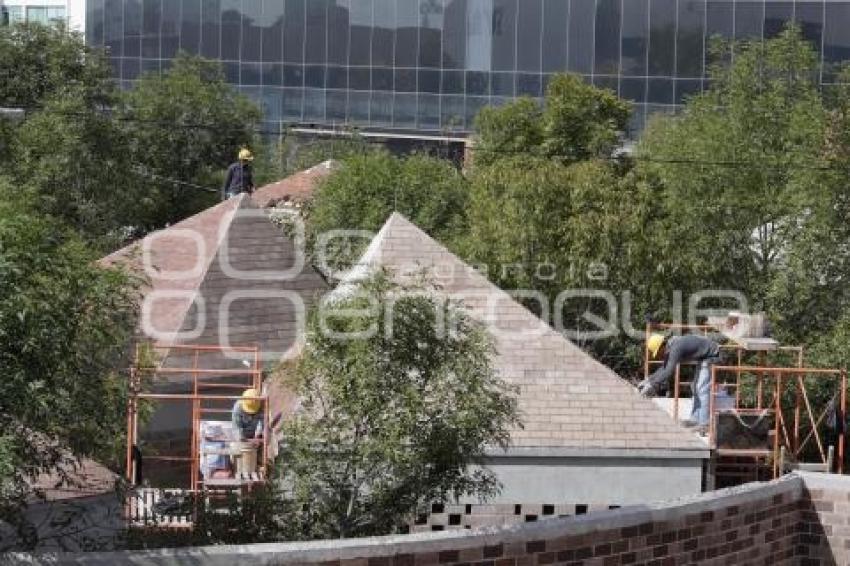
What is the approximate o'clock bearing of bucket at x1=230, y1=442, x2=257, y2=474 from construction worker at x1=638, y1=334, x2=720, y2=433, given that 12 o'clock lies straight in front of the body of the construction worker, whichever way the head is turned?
The bucket is roughly at 11 o'clock from the construction worker.

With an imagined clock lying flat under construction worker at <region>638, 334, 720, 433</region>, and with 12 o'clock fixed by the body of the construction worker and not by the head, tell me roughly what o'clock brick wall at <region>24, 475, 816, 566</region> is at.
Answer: The brick wall is roughly at 9 o'clock from the construction worker.

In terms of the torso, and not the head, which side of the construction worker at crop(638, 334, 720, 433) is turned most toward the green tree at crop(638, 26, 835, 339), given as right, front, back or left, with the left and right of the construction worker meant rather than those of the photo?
right

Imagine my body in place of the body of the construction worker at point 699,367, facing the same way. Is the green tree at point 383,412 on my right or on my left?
on my left

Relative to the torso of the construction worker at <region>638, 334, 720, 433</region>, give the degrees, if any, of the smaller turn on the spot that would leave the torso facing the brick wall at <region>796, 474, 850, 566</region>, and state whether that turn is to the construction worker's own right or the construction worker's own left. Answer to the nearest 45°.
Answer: approximately 90° to the construction worker's own left

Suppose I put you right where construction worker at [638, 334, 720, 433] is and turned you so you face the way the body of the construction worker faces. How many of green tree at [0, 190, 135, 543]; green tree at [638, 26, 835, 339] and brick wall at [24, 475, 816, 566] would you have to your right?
1

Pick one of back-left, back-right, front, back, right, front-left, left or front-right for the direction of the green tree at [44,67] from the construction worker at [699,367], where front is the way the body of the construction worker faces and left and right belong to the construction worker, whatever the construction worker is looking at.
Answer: front-right

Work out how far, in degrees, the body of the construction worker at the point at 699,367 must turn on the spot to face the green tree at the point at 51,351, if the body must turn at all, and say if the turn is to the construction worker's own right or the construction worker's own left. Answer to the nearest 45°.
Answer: approximately 45° to the construction worker's own left

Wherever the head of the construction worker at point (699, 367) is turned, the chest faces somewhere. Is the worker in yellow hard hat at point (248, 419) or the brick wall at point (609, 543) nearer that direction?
the worker in yellow hard hat

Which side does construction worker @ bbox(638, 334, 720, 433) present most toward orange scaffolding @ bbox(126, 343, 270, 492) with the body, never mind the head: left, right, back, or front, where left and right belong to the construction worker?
front

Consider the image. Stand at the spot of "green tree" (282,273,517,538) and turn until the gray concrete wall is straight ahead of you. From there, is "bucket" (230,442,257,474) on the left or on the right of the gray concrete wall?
left

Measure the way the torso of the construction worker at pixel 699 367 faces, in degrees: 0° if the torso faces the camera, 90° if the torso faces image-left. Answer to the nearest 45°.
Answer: approximately 90°

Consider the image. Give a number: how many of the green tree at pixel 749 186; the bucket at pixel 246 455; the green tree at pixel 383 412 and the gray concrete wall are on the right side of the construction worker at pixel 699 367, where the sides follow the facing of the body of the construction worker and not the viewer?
1
